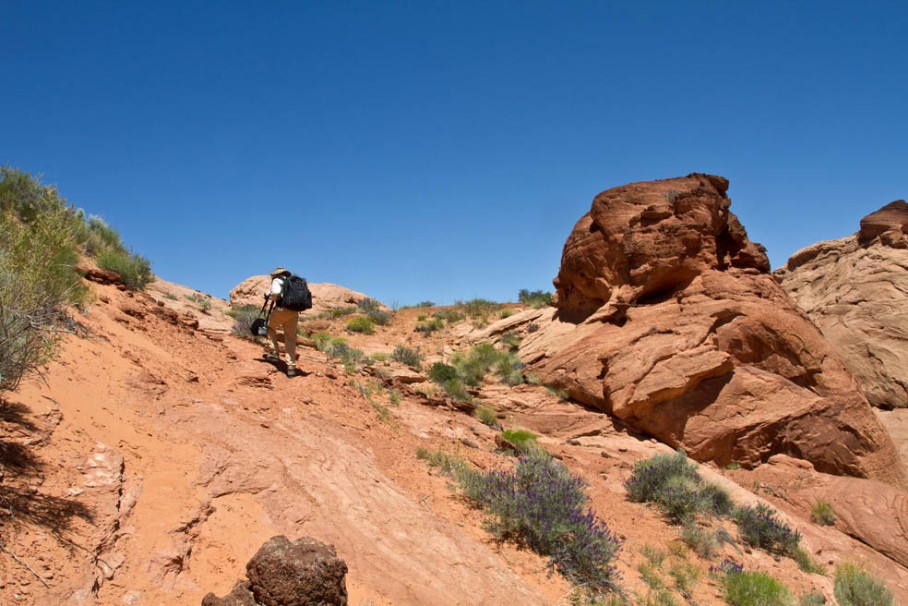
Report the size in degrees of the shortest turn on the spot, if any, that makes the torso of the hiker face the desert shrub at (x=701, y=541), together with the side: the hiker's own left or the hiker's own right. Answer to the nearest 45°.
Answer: approximately 135° to the hiker's own right

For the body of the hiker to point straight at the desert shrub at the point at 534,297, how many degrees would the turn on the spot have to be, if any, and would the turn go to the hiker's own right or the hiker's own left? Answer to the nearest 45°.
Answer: approximately 90° to the hiker's own right

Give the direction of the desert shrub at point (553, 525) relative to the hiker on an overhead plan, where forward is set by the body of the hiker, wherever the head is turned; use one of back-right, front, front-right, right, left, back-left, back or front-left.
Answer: back

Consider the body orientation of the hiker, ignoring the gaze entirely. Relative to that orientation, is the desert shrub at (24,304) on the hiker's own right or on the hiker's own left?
on the hiker's own left

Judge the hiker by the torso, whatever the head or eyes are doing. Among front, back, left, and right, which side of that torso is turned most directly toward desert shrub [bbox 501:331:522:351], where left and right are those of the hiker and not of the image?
right

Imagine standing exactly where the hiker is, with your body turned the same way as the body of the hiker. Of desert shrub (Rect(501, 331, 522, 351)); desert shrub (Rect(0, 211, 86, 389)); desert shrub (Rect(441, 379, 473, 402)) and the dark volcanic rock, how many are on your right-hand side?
2

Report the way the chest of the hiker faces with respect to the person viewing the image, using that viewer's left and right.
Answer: facing away from the viewer and to the left of the viewer

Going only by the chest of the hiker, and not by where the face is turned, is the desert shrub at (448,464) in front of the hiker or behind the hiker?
behind

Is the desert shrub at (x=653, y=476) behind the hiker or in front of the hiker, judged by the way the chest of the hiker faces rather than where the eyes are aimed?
behind

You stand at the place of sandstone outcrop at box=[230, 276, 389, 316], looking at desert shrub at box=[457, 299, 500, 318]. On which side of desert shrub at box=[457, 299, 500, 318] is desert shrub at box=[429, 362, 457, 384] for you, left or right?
right
